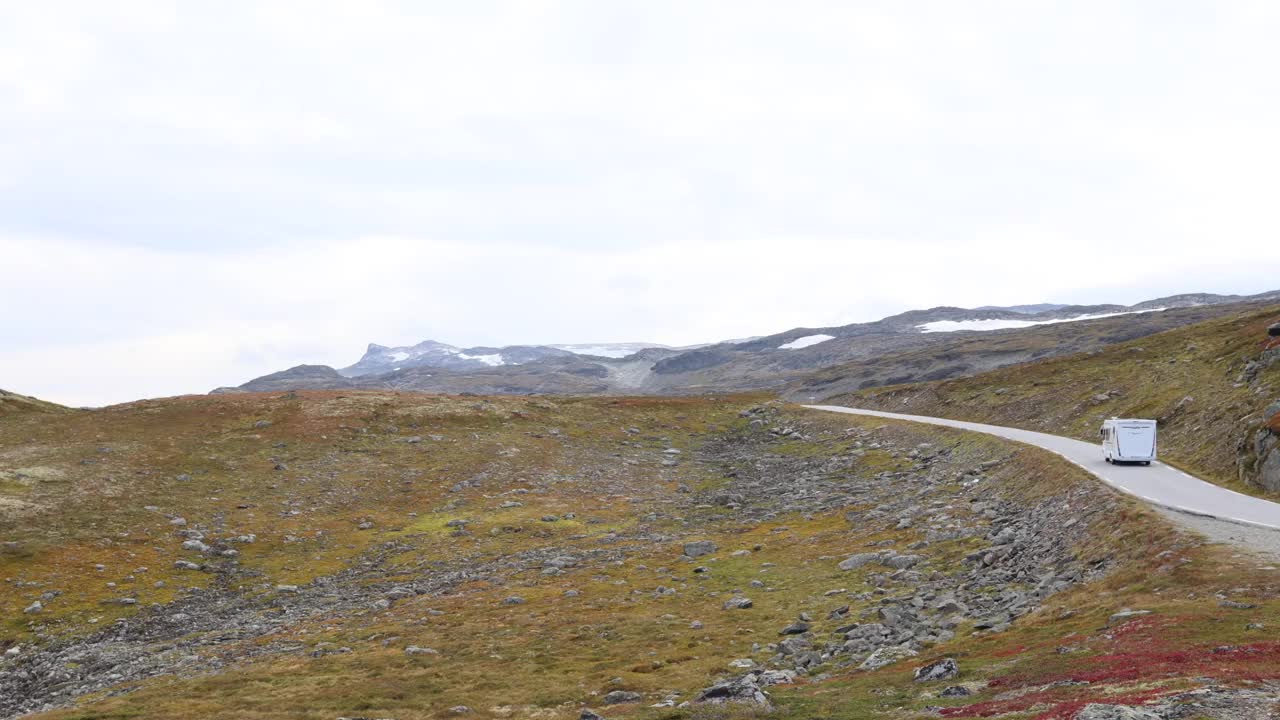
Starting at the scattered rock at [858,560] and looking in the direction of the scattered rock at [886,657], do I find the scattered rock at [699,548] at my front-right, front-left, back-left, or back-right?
back-right

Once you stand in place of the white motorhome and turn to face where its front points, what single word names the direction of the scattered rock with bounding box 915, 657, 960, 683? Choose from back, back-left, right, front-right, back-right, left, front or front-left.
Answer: back-left

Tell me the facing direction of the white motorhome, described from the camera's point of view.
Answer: facing away from the viewer and to the left of the viewer

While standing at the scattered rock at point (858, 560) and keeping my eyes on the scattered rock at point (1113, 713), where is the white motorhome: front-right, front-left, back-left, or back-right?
back-left

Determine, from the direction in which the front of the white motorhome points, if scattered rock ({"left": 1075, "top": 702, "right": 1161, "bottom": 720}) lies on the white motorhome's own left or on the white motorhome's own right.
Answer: on the white motorhome's own left

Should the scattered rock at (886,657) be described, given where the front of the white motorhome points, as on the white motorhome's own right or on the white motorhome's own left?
on the white motorhome's own left

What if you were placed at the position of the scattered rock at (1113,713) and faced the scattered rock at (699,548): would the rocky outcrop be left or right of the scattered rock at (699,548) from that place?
right
